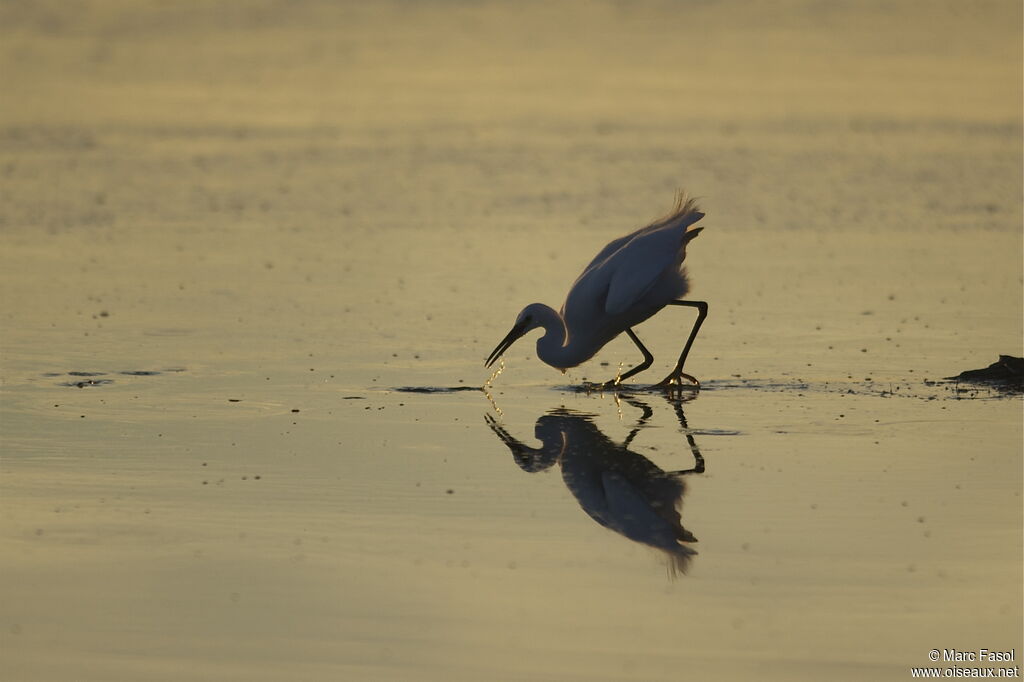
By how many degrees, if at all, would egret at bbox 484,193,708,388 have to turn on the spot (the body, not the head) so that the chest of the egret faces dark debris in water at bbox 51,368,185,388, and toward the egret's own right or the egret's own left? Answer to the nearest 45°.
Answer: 0° — it already faces it

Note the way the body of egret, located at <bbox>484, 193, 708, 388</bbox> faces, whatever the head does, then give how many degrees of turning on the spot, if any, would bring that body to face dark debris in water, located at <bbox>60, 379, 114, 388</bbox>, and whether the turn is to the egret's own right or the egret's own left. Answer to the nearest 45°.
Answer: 0° — it already faces it

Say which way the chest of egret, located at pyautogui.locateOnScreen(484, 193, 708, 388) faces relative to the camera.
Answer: to the viewer's left

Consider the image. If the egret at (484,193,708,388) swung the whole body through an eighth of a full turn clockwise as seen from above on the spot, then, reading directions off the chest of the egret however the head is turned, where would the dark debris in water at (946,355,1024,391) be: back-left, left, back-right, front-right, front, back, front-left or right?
back-right
